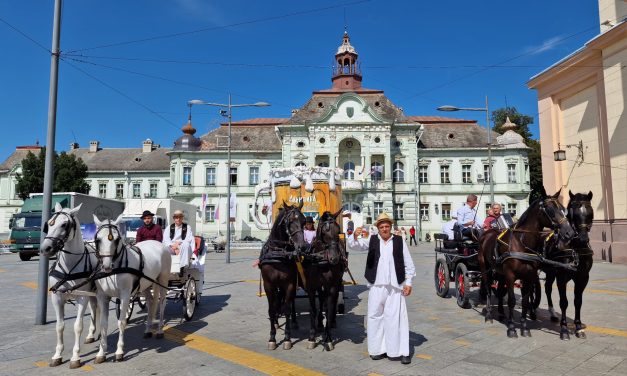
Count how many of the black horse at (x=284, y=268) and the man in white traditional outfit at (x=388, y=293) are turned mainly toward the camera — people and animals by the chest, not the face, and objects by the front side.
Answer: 2

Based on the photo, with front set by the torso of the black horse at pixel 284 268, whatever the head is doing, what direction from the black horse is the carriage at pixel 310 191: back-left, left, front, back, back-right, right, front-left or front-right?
back

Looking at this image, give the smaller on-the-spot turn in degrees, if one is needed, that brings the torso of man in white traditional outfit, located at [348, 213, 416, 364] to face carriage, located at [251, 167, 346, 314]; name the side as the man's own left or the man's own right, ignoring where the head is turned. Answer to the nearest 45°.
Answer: approximately 135° to the man's own right

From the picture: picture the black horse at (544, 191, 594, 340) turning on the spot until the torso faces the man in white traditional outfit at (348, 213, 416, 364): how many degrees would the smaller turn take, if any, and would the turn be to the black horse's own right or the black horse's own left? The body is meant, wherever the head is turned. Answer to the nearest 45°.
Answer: approximately 90° to the black horse's own right

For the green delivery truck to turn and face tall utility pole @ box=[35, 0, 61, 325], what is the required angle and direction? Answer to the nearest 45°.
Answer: approximately 45° to its left

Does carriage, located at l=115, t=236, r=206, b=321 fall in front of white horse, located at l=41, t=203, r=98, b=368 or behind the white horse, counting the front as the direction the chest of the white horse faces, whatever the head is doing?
behind

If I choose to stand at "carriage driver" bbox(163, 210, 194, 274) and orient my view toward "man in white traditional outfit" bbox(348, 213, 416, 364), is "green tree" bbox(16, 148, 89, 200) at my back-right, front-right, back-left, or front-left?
back-left

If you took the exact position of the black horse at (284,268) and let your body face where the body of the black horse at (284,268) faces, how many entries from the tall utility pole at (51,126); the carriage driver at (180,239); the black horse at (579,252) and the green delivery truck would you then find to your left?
1

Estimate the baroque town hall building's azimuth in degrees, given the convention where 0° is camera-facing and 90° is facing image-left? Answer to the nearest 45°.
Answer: approximately 0°

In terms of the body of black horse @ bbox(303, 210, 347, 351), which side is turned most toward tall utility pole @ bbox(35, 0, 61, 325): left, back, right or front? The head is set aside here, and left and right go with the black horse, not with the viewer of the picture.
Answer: right

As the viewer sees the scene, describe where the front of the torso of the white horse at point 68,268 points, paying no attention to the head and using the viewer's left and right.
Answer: facing the viewer and to the left of the viewer

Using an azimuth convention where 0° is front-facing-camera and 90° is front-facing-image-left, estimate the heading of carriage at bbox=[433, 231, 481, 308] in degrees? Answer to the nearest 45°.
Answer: approximately 315°

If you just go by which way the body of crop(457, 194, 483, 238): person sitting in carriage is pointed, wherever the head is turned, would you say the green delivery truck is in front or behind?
behind

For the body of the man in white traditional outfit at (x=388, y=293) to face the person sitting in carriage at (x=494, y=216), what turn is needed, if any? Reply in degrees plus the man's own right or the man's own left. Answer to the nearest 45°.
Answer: approximately 135° to the man's own left

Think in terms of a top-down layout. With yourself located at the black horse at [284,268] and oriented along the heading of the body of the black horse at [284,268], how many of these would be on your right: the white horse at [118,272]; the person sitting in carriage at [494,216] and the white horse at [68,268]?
2
